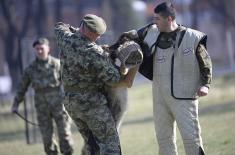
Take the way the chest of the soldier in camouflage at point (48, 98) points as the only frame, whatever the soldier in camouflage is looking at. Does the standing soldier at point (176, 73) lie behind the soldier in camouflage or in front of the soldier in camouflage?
in front

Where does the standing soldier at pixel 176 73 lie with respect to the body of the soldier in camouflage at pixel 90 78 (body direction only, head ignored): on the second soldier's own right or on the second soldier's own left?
on the second soldier's own right

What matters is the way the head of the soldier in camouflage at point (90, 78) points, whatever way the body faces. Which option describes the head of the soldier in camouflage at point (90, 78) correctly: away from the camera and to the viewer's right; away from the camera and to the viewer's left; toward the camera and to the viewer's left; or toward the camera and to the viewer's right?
away from the camera and to the viewer's right

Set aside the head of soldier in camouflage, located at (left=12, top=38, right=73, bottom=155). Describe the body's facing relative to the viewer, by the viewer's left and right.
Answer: facing the viewer

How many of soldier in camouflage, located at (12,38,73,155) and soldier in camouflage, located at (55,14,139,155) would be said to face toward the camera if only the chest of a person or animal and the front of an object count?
1

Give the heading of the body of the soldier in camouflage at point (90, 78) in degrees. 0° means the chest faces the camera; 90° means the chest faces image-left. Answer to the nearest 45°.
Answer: approximately 225°
